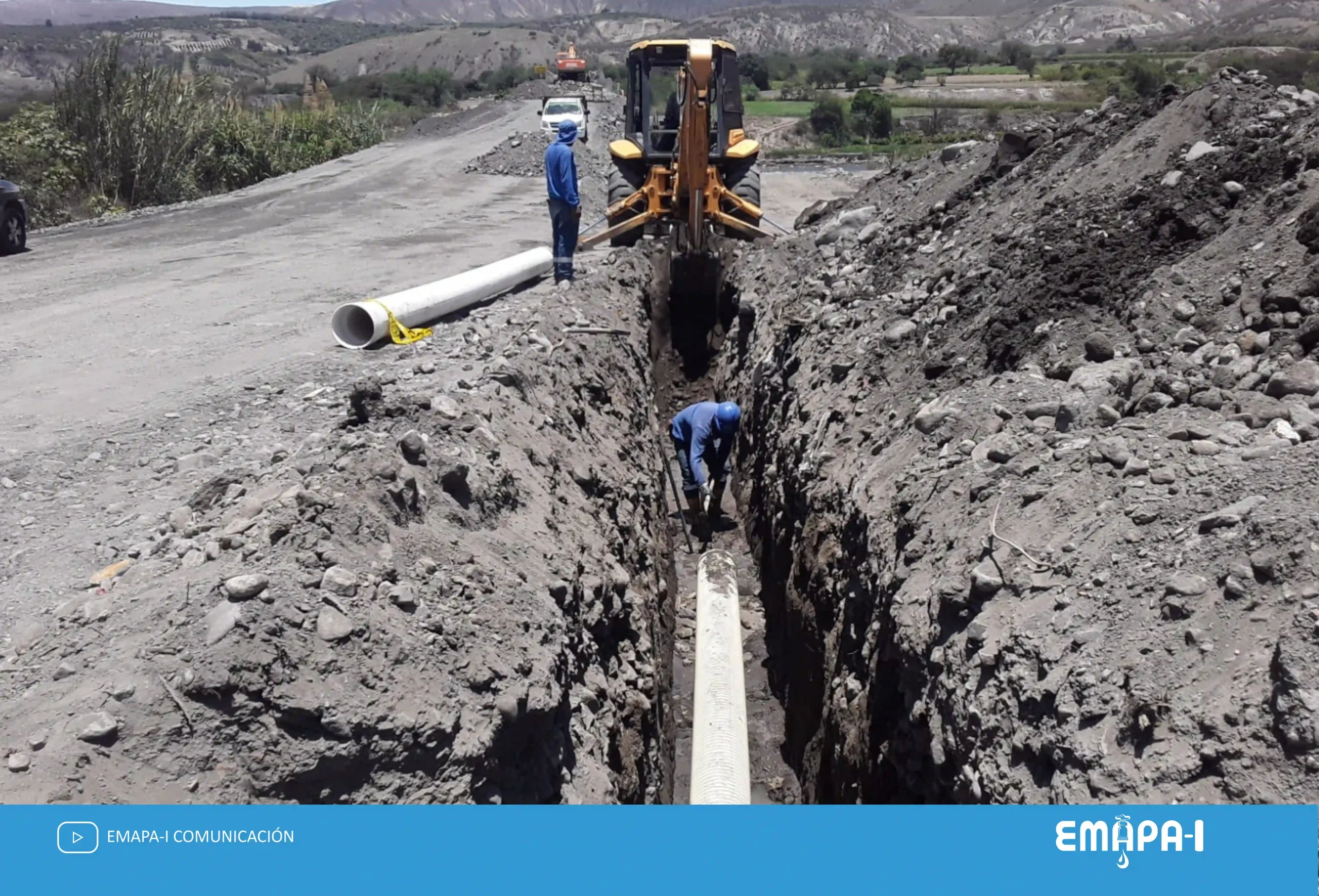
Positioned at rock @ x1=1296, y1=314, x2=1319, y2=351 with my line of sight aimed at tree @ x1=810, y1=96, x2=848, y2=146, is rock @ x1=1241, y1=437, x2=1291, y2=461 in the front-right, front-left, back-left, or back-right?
back-left

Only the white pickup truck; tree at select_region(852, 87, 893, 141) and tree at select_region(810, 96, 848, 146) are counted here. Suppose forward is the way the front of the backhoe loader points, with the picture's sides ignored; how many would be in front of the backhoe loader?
3

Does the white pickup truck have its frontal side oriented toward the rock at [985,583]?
yes

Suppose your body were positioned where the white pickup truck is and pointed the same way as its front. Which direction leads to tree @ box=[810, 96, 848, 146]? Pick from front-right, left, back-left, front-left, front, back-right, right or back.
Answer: back-left

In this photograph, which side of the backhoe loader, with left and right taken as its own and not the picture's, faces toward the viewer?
back

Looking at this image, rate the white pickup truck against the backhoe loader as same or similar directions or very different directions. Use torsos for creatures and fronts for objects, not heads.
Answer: very different directions

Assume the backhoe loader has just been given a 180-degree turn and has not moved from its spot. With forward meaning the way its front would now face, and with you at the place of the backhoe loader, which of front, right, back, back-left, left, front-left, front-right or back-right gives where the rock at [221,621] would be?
front

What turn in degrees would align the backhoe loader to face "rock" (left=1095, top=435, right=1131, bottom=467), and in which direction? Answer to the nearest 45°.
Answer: approximately 180°

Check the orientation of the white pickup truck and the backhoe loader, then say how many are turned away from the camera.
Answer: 1

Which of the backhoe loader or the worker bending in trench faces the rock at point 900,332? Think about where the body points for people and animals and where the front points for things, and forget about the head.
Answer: the worker bending in trench

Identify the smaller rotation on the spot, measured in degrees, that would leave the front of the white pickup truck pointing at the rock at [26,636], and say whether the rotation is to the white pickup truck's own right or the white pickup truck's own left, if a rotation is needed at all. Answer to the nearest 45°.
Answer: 0° — it already faces it
